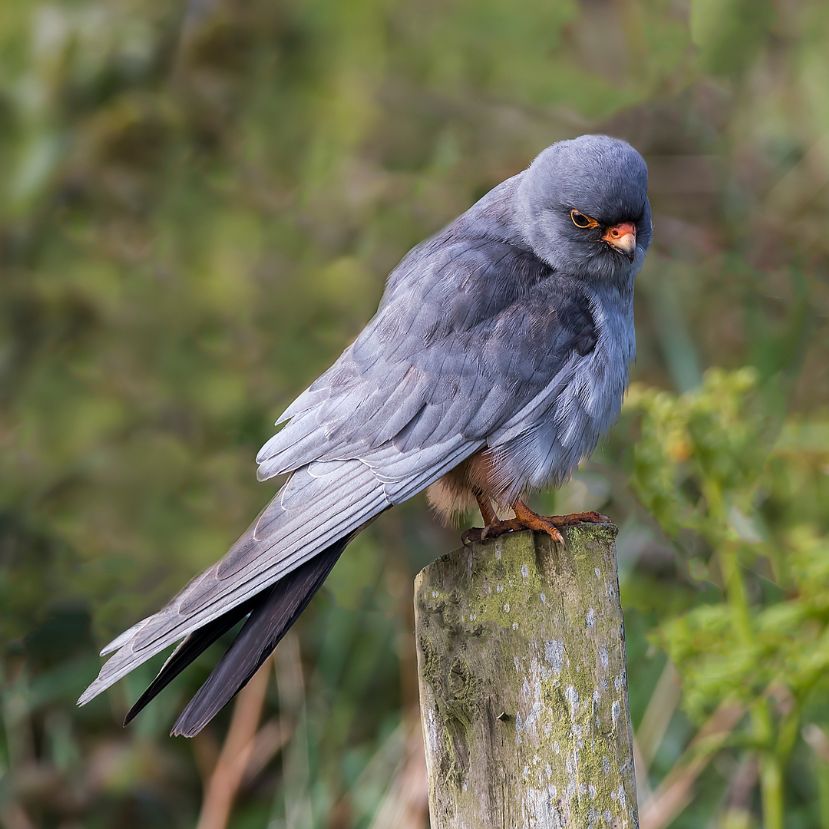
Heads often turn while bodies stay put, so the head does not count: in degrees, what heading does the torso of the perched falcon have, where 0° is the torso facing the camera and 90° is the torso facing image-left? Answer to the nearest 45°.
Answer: approximately 270°

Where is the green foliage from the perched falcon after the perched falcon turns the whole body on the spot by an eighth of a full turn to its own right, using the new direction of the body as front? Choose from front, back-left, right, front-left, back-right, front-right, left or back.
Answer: left
